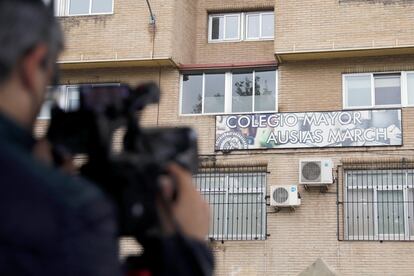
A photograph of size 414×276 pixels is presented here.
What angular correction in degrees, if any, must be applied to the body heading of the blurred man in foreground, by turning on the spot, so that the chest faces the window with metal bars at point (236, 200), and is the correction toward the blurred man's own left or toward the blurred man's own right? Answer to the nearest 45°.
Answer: approximately 45° to the blurred man's own left

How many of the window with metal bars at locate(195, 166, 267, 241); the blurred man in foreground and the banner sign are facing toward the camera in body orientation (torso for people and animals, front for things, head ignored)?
2

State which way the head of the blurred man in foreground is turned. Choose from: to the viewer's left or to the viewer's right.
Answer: to the viewer's right

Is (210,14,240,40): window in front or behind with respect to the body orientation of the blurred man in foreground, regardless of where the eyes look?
in front

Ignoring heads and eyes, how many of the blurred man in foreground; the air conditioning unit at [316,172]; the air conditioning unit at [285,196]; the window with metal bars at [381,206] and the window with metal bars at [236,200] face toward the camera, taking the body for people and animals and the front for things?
4

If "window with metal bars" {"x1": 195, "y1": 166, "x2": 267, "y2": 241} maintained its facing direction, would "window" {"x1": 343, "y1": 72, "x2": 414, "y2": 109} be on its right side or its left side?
on its left

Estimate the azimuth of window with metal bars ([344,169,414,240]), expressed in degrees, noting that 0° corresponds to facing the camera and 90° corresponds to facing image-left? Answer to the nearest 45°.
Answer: approximately 0°

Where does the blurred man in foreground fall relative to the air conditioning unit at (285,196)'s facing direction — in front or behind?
in front
